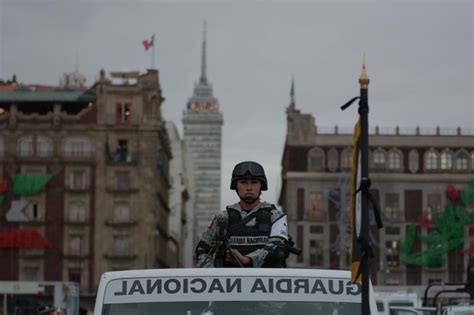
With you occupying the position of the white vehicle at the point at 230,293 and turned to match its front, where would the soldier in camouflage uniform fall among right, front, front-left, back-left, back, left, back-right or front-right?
back

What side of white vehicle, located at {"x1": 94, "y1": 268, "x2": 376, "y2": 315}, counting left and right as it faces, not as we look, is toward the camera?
front

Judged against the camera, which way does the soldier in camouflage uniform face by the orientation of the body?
toward the camera

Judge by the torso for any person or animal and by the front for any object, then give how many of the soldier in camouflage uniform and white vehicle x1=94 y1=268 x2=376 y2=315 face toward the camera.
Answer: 2
